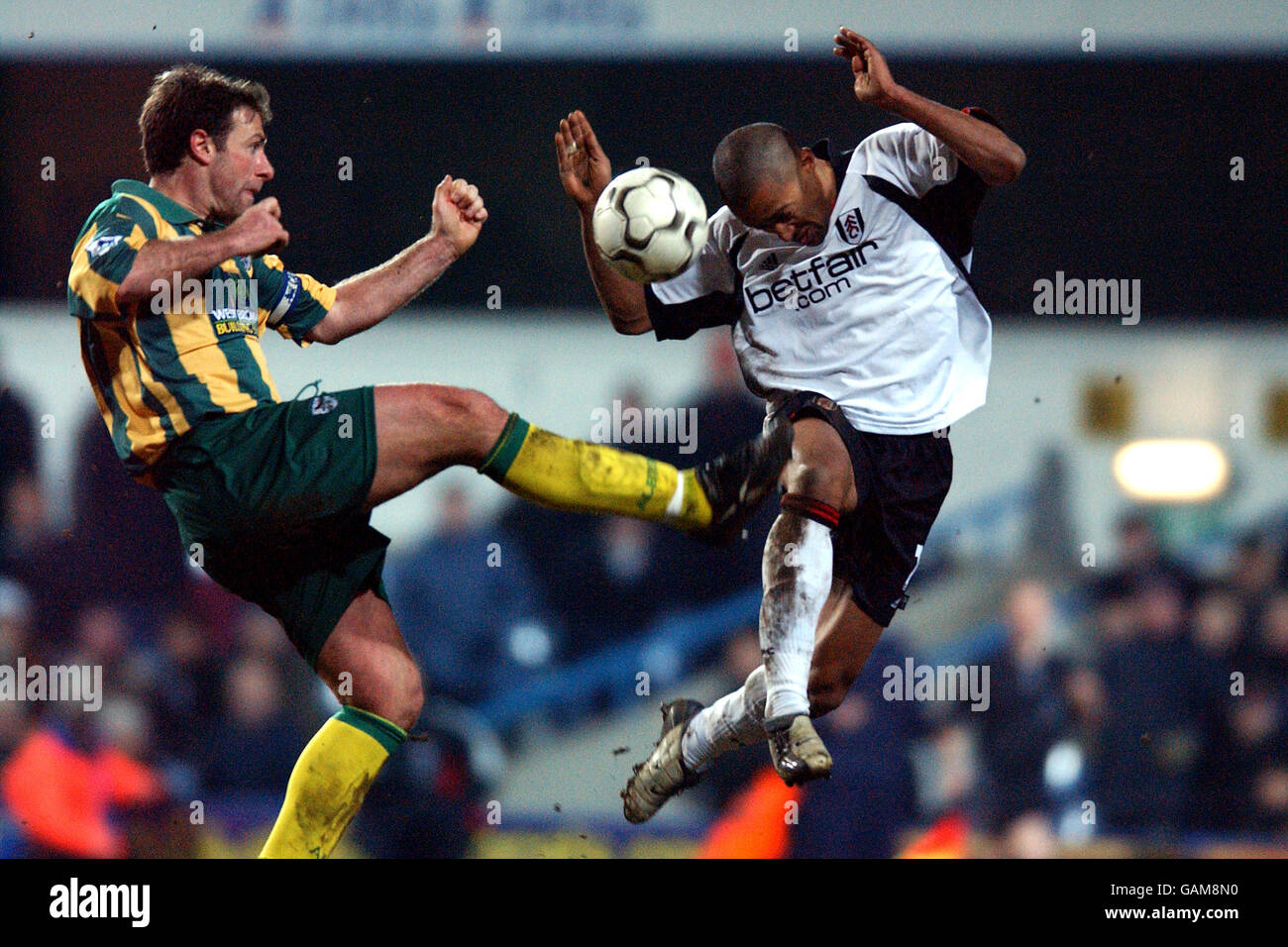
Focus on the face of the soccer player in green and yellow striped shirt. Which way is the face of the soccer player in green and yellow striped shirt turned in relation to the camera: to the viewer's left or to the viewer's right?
to the viewer's right

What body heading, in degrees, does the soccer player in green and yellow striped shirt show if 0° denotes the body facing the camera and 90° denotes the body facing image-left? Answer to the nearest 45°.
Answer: approximately 270°

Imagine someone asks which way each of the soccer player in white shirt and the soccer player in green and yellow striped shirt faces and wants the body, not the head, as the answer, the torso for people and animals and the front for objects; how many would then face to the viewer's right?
1

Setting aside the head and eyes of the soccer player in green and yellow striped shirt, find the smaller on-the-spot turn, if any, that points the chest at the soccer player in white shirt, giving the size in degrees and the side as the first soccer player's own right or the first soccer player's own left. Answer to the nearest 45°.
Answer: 0° — they already face them

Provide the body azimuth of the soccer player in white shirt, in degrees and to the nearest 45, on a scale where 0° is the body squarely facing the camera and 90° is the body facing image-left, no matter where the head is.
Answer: approximately 45°

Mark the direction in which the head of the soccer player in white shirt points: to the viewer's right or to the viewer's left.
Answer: to the viewer's left
